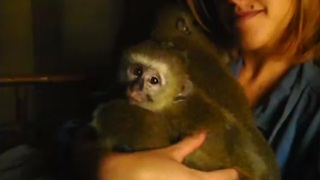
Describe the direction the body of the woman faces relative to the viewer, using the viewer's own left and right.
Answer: facing the viewer and to the left of the viewer
